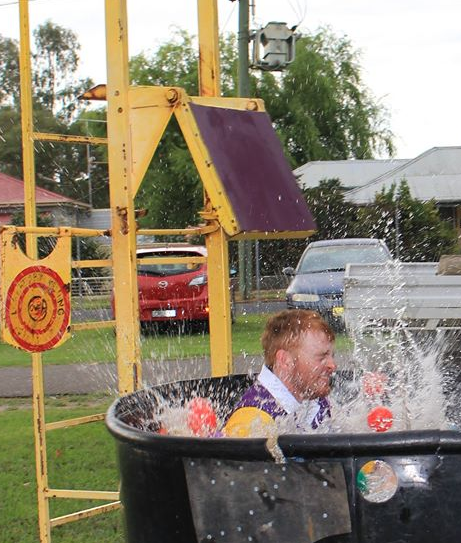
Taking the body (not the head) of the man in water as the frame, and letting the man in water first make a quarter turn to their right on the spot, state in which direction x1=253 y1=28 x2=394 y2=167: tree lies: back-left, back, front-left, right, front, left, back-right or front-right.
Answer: back-right

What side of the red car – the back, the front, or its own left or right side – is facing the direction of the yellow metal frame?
back

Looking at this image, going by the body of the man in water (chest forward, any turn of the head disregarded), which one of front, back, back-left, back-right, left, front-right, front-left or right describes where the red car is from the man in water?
back-left

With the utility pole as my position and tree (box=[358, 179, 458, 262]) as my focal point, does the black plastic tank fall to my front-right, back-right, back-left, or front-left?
back-right

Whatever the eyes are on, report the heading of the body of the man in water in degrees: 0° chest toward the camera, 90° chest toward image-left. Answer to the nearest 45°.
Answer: approximately 315°

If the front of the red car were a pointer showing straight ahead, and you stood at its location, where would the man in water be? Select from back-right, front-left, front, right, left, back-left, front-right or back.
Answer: back

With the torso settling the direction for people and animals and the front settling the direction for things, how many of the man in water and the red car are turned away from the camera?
1

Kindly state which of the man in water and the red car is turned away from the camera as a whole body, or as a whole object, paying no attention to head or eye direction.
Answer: the red car

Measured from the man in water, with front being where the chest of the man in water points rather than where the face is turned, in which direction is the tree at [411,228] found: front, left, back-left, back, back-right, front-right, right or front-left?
back-left

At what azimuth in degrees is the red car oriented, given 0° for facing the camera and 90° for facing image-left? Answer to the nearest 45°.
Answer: approximately 180°

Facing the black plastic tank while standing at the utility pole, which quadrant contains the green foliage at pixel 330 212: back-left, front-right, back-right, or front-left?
back-left
